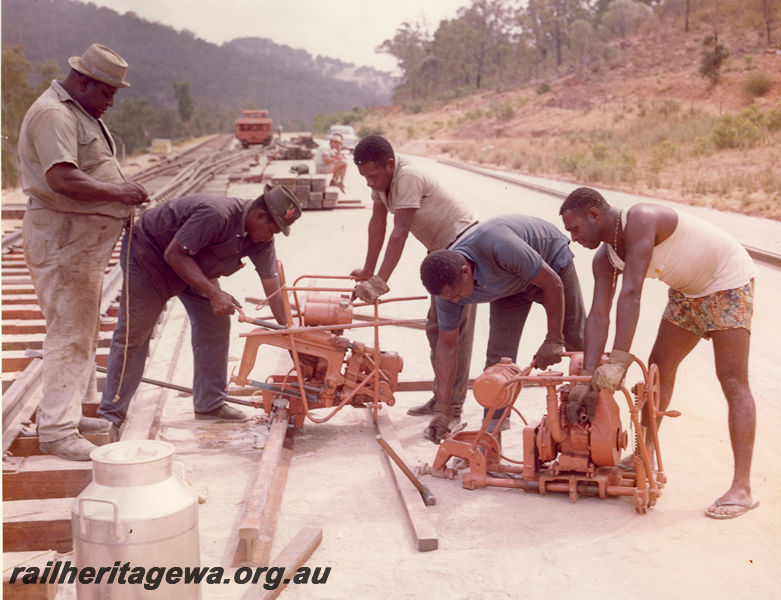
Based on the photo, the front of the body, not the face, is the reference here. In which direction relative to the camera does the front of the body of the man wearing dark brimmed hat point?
to the viewer's right

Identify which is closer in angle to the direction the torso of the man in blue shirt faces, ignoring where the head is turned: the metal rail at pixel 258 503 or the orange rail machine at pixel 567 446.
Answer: the metal rail

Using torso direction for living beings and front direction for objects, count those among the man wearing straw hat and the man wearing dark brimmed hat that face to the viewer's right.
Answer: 2

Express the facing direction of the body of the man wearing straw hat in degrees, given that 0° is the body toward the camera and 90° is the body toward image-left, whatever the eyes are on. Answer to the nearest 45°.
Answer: approximately 270°

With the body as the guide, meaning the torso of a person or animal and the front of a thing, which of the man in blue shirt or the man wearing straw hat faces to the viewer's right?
the man wearing straw hat

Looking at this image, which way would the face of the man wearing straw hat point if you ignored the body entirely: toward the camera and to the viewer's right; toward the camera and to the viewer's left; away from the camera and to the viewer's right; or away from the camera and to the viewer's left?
toward the camera and to the viewer's right

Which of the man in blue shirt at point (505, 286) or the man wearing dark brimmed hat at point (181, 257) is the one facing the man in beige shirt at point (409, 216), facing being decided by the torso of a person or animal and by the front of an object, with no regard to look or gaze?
the man wearing dark brimmed hat

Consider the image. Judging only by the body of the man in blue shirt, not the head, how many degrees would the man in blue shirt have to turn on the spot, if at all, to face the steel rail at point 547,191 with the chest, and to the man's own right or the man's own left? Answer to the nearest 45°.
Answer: approximately 135° to the man's own right

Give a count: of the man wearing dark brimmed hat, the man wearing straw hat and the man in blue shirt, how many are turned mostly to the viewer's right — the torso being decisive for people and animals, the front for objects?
2

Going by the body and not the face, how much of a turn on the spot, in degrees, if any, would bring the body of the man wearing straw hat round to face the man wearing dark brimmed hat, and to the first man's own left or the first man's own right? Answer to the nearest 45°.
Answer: approximately 45° to the first man's own left
